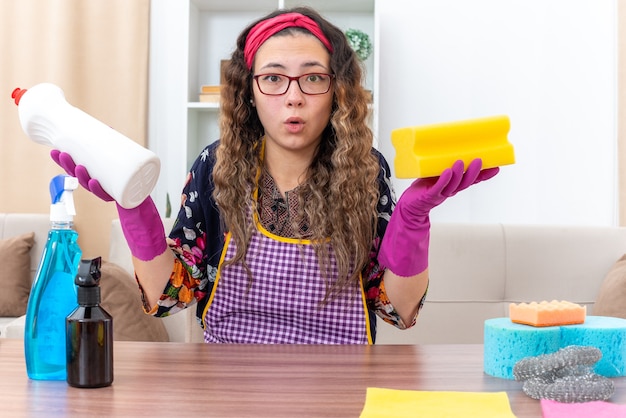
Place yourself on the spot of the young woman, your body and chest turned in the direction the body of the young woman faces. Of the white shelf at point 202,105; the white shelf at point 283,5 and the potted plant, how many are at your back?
3

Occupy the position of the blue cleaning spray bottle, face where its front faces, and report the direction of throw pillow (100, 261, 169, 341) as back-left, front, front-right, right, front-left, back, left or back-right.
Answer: back-left

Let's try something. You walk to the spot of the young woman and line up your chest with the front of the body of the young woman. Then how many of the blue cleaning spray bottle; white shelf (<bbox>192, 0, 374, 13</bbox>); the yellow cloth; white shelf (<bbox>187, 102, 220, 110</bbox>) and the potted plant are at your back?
3

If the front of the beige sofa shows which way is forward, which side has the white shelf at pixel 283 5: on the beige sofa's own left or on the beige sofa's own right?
on the beige sofa's own right

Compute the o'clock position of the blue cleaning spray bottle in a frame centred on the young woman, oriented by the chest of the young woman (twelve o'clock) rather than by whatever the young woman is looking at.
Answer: The blue cleaning spray bottle is roughly at 1 o'clock from the young woman.

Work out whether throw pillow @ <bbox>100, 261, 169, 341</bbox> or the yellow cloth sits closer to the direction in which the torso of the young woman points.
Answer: the yellow cloth

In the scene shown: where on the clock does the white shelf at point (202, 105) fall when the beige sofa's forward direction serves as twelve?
The white shelf is roughly at 4 o'clock from the beige sofa.

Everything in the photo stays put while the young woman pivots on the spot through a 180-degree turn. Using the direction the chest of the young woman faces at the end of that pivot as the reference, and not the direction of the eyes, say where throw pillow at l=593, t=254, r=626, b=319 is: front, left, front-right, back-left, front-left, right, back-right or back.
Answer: front-right

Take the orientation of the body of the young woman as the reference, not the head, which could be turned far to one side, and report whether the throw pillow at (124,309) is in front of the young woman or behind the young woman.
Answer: behind

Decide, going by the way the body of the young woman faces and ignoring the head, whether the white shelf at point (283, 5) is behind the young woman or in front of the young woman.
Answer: behind

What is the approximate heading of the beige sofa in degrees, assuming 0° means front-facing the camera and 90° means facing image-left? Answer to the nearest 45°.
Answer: approximately 0°
